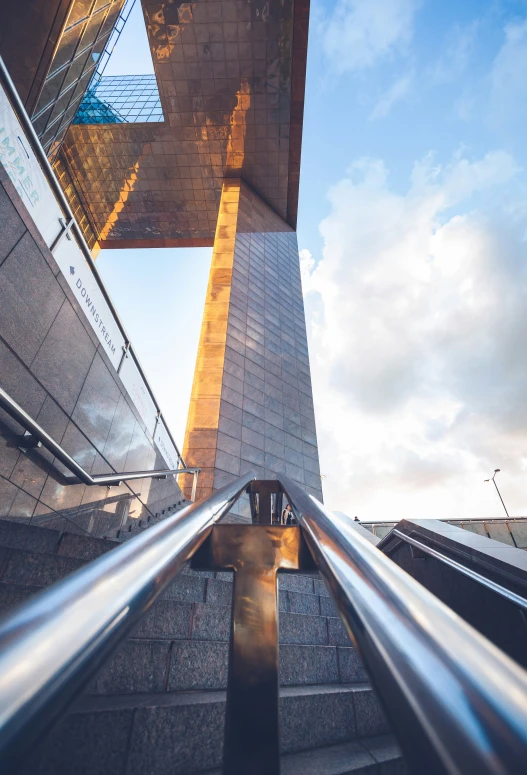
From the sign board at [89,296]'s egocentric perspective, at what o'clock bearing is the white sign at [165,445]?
The white sign is roughly at 9 o'clock from the sign board.

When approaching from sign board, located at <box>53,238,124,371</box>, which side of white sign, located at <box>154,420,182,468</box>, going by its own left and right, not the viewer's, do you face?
right

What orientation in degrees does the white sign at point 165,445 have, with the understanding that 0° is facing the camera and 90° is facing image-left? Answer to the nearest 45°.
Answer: approximately 315°
